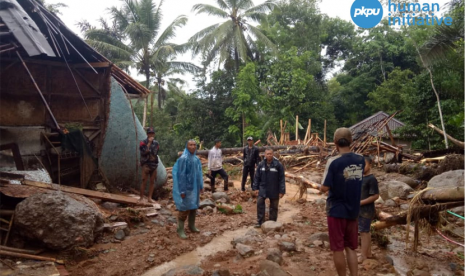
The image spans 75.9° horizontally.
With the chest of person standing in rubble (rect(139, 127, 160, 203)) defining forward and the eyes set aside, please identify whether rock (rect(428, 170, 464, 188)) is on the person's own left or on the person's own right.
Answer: on the person's own left

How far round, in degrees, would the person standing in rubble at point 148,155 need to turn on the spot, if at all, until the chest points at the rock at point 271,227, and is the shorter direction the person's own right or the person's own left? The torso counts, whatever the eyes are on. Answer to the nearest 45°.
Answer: approximately 45° to the person's own left

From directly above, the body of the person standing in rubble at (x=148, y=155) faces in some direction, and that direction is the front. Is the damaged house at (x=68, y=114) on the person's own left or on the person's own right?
on the person's own right

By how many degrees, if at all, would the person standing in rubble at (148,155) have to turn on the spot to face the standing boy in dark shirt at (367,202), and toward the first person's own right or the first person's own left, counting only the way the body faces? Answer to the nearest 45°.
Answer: approximately 45° to the first person's own left

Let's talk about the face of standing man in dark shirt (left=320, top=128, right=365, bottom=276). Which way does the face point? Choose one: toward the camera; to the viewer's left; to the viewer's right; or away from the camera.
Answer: away from the camera

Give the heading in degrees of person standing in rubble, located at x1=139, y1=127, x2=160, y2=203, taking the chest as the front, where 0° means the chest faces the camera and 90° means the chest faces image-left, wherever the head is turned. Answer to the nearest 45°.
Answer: approximately 0°

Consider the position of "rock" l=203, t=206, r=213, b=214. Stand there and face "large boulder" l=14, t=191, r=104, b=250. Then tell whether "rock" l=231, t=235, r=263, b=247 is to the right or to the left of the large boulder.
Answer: left

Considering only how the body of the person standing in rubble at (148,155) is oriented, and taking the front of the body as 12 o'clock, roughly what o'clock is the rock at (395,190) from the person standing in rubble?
The rock is roughly at 9 o'clock from the person standing in rubble.

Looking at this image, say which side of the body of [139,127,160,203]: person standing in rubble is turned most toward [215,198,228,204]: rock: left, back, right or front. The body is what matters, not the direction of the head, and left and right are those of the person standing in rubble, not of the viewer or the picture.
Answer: left
